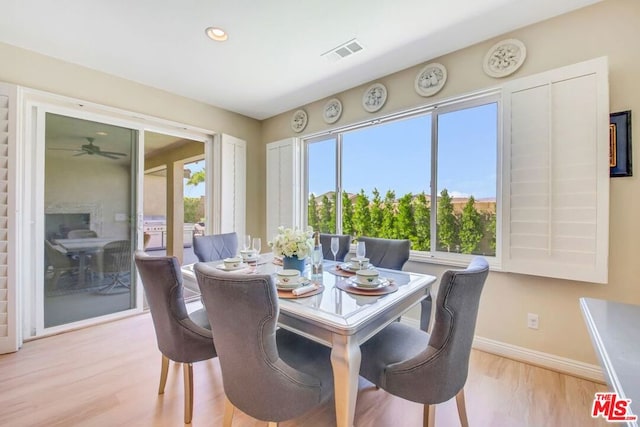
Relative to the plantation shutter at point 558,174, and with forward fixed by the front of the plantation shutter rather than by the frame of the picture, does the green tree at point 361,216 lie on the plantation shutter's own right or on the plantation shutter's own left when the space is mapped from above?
on the plantation shutter's own right

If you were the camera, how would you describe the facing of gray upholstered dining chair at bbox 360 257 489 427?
facing away from the viewer and to the left of the viewer

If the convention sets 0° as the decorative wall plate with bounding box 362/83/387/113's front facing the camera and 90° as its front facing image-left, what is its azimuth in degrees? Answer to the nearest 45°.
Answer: approximately 45°

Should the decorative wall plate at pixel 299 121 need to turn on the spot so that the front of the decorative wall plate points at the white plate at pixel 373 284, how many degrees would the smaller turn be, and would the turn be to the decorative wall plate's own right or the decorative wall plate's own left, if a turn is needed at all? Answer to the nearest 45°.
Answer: approximately 45° to the decorative wall plate's own left

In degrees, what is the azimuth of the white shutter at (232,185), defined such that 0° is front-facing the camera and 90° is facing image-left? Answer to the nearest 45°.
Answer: approximately 315°

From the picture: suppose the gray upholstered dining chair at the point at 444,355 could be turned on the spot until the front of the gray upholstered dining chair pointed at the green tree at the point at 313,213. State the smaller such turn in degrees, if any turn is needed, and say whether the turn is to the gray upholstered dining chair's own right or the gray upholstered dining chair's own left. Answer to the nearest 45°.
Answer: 0° — it already faces it

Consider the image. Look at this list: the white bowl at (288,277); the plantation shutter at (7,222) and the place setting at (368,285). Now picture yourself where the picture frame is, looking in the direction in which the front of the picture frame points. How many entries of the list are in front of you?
3

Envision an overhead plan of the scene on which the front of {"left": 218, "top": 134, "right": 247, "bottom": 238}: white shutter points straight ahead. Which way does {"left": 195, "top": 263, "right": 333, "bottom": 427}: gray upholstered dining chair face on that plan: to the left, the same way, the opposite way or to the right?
to the left

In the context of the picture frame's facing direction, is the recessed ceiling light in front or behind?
in front

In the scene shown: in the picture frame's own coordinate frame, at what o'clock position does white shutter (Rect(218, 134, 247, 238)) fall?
The white shutter is roughly at 1 o'clock from the picture frame.

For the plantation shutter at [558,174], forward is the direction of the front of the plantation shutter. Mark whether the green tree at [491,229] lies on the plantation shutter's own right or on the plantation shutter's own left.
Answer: on the plantation shutter's own right
